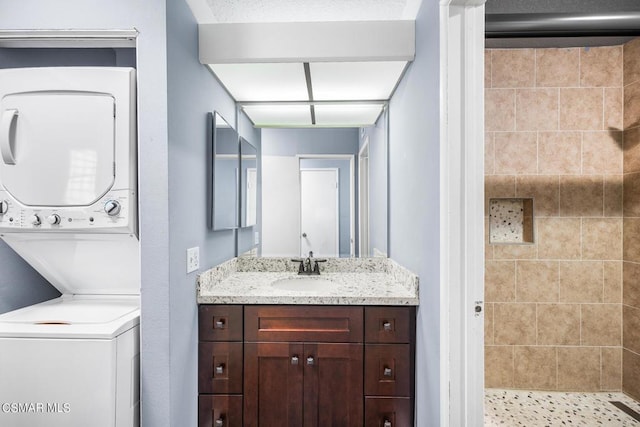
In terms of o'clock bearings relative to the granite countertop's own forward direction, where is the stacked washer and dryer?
The stacked washer and dryer is roughly at 2 o'clock from the granite countertop.

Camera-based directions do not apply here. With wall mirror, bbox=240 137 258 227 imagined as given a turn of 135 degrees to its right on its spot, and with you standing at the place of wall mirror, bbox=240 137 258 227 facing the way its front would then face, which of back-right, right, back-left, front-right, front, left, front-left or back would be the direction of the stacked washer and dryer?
front

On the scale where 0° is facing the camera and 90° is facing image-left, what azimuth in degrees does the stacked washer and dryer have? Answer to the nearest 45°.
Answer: approximately 0°

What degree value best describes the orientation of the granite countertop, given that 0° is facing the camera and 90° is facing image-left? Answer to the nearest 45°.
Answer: approximately 0°

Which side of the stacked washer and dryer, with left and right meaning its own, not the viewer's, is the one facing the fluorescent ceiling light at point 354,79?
left

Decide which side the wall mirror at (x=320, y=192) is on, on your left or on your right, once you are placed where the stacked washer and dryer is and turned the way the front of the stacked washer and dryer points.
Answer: on your left
